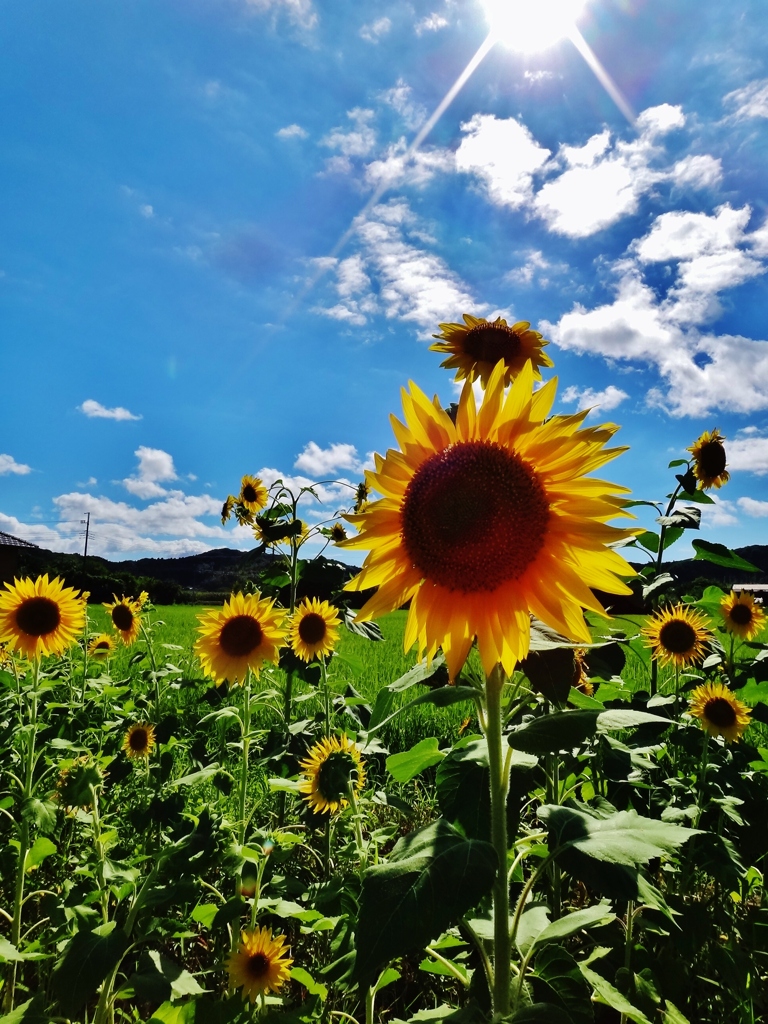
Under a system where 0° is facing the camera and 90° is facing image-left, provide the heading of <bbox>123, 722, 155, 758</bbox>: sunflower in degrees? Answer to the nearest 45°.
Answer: approximately 0°

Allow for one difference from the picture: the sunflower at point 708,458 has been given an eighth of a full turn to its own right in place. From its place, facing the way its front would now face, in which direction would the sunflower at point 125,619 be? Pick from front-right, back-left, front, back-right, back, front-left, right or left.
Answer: right

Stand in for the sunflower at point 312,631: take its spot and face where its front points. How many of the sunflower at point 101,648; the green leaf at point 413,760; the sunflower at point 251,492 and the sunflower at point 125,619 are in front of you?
1

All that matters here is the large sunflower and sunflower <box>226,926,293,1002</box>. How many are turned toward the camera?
2

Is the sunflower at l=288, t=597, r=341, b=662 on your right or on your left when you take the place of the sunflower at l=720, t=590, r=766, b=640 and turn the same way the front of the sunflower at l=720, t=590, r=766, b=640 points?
on your right
